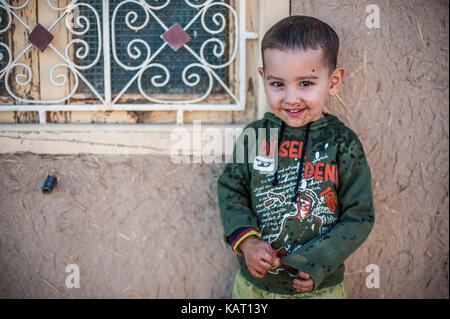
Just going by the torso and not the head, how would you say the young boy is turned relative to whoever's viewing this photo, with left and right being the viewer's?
facing the viewer

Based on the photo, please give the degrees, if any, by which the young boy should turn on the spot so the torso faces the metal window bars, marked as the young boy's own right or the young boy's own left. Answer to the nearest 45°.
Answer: approximately 135° to the young boy's own right
